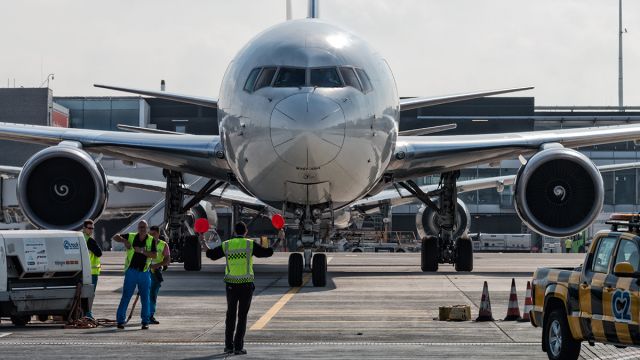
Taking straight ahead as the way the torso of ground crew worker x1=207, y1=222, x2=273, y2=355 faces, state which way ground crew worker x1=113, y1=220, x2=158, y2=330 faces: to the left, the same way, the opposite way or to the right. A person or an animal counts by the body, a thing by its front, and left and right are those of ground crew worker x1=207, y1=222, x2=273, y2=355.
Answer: the opposite way

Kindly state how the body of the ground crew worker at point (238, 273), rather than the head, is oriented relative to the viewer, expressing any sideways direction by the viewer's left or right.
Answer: facing away from the viewer

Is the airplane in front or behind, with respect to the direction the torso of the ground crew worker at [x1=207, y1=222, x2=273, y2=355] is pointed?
in front

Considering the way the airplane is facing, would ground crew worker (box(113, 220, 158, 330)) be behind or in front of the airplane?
in front

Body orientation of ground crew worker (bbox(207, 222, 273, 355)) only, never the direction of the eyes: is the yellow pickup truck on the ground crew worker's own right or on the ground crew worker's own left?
on the ground crew worker's own right

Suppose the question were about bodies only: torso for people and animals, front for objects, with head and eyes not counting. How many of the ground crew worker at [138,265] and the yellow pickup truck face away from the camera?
0

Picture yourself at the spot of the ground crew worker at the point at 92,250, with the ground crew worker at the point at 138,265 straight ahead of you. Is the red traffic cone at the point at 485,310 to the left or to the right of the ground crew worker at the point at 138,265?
left

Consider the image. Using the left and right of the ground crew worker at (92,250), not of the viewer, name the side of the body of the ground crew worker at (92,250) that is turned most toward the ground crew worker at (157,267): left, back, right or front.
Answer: left

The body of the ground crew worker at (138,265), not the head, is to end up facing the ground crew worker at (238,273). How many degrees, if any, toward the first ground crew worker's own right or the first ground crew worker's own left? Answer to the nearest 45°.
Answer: approximately 45° to the first ground crew worker's own left

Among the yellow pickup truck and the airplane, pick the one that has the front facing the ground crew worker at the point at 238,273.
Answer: the airplane

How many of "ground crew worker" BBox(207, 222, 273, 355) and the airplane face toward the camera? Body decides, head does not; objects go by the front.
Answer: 1

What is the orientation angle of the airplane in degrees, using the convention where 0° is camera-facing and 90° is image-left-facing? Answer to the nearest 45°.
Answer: approximately 0°

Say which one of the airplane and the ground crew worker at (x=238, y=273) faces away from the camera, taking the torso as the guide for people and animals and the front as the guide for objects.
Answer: the ground crew worker
